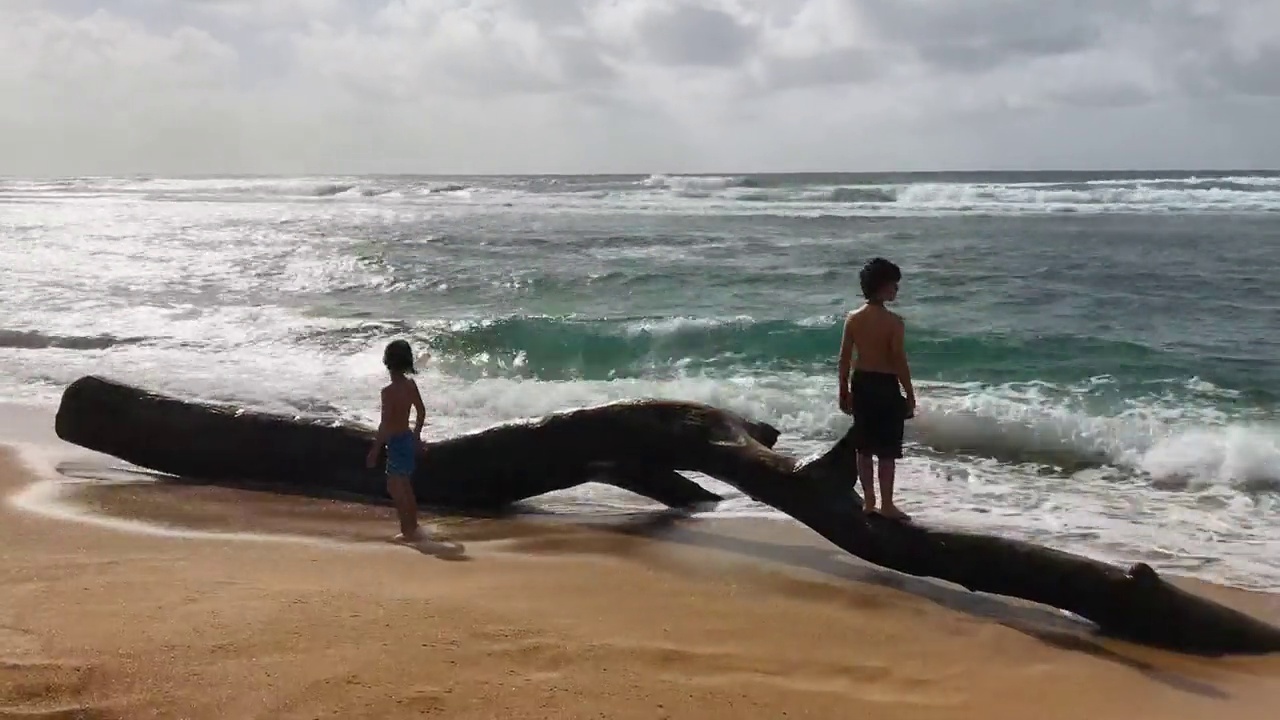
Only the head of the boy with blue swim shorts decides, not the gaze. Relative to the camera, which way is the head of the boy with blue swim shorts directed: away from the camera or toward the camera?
away from the camera

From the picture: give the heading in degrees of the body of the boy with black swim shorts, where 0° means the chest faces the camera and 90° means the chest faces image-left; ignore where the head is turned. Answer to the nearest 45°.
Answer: approximately 225°

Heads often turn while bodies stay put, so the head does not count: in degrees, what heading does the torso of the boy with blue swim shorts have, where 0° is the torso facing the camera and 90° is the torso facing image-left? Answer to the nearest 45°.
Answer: approximately 135°

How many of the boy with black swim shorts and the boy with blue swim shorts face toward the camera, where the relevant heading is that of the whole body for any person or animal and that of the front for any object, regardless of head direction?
0

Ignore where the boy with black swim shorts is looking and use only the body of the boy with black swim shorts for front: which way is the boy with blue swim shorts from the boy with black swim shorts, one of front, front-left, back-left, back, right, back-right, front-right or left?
back-left
